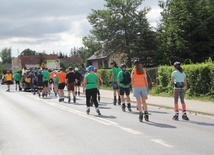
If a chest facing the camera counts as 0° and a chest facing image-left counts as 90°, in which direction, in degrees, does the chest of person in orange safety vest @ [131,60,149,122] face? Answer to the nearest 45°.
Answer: approximately 180°

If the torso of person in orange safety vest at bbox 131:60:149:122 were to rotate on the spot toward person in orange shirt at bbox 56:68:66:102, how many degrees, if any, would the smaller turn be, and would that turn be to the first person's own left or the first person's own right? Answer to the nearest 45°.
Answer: approximately 45° to the first person's own left

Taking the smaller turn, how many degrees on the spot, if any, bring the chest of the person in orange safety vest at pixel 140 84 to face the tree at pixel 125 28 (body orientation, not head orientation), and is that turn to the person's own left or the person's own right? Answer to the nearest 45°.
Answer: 0° — they already face it

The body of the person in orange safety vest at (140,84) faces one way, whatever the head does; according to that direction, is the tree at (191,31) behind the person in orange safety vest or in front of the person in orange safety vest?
in front

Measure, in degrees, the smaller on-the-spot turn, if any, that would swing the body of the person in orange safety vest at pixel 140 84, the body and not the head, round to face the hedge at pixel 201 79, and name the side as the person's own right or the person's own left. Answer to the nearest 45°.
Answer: approximately 45° to the person's own right
